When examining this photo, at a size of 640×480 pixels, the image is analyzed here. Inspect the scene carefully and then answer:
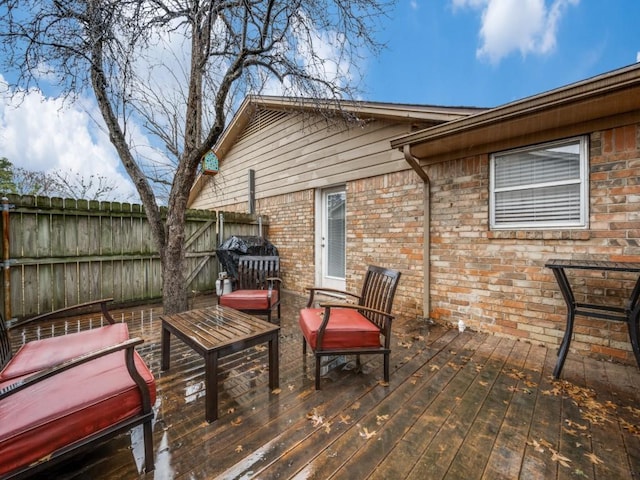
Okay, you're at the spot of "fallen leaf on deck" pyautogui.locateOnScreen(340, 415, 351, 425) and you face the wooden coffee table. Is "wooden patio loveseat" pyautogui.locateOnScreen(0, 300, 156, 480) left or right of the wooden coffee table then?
left

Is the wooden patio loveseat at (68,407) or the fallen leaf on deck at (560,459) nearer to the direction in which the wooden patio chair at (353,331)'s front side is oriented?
the wooden patio loveseat

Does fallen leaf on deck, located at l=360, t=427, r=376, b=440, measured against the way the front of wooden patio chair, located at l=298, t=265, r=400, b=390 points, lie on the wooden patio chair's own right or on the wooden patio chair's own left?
on the wooden patio chair's own left

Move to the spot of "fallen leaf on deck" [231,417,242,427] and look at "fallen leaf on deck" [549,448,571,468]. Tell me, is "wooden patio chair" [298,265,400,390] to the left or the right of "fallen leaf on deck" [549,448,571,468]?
left

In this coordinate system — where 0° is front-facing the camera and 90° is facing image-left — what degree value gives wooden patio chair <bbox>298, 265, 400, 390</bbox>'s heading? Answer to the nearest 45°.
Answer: approximately 90°

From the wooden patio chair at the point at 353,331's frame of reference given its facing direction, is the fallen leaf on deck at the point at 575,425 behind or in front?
behind

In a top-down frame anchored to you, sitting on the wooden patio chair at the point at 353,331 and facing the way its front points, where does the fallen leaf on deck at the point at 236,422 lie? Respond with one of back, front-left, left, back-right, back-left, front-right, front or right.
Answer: front-left

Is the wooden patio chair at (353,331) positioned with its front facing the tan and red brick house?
no

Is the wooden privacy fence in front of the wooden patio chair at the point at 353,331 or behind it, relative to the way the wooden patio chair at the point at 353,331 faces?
in front

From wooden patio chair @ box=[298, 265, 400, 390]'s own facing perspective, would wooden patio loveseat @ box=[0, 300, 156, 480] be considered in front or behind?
in front

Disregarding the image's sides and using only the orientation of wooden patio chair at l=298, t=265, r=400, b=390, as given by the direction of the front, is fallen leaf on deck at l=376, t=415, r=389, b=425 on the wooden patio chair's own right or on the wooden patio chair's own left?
on the wooden patio chair's own left

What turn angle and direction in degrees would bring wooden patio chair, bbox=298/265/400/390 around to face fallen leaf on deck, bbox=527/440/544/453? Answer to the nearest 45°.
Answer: approximately 135° to its left
